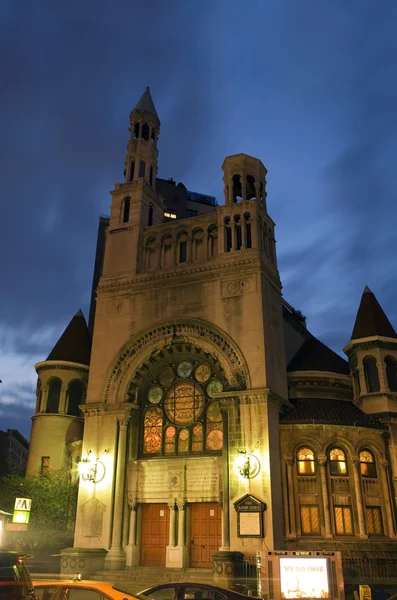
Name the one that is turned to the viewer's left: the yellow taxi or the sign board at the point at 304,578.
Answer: the yellow taxi

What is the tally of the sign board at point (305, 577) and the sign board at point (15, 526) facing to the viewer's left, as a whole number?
0

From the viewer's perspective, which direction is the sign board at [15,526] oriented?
toward the camera

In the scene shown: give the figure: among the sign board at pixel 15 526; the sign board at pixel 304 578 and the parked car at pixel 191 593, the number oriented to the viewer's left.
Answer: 1

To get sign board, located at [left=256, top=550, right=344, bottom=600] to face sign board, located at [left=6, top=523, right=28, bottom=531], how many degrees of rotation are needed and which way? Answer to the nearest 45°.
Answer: approximately 90° to its right

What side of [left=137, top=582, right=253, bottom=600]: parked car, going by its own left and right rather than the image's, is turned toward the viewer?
left

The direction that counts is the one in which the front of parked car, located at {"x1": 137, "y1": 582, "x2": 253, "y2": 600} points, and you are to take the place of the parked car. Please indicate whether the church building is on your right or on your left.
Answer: on your right

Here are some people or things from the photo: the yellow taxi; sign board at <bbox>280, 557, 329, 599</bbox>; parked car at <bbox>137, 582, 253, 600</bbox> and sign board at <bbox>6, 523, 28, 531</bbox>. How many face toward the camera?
2

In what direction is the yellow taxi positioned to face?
to the viewer's left

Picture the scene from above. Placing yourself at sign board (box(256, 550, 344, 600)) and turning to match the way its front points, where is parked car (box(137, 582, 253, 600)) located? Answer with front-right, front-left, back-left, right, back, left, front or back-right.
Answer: right

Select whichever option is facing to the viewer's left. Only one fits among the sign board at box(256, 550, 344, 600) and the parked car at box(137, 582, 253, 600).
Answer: the parked car

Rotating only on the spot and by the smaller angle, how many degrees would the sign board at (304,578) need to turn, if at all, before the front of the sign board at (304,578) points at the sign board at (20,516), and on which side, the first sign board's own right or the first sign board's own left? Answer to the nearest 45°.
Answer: approximately 135° to the first sign board's own right

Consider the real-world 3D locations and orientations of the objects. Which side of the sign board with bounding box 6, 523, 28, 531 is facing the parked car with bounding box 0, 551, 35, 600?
front

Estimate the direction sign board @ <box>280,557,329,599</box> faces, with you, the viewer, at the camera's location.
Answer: facing the viewer

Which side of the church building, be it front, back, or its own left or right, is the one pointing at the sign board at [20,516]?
front

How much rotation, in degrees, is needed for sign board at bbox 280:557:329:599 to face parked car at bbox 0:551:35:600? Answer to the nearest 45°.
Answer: approximately 45° to its right
